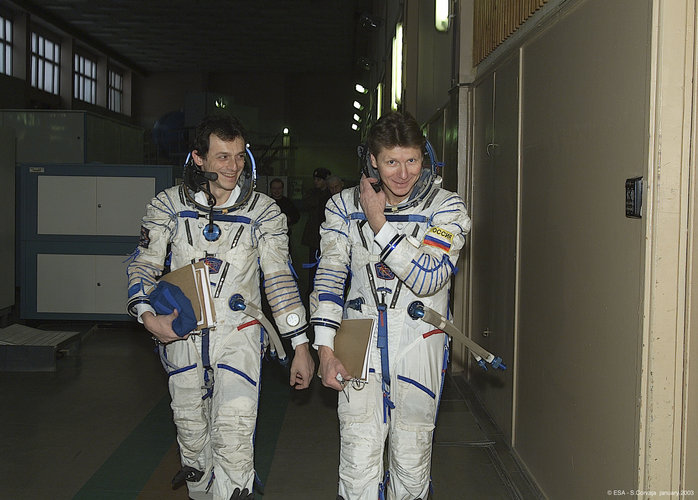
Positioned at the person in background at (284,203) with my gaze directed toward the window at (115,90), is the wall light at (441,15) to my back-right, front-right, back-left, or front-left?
back-right

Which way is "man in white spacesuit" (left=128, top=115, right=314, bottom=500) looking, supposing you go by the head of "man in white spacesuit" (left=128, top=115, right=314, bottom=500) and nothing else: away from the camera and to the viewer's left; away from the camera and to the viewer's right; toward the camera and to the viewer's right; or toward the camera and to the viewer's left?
toward the camera and to the viewer's right

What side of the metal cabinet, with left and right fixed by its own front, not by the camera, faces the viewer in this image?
front

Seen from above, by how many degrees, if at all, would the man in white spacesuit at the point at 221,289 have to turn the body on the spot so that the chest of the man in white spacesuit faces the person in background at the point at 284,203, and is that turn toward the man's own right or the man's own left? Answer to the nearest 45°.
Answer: approximately 180°

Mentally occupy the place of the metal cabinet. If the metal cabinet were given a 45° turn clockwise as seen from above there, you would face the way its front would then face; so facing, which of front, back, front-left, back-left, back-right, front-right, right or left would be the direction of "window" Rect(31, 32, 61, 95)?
back-right

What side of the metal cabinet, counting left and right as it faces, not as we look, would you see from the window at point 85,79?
back

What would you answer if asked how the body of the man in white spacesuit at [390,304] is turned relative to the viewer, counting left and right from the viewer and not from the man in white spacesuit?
facing the viewer

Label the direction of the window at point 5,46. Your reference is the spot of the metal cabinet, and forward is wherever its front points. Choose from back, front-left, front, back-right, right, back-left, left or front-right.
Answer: back

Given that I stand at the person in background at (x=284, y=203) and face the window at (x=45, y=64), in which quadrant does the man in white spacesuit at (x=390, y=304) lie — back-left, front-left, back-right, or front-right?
back-left
